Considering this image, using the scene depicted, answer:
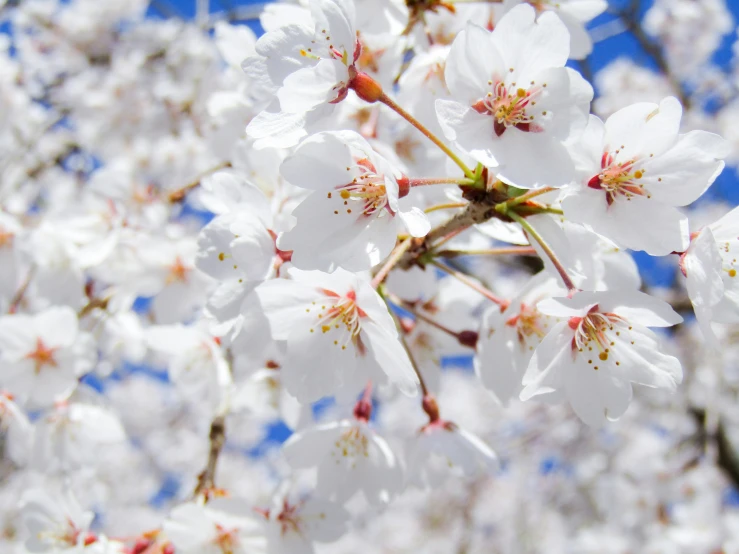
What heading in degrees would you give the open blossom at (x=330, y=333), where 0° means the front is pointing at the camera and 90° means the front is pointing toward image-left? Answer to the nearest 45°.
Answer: approximately 45°

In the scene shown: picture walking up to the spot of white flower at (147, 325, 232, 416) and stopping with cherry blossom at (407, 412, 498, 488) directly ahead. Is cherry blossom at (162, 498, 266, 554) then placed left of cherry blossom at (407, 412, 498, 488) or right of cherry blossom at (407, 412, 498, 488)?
right

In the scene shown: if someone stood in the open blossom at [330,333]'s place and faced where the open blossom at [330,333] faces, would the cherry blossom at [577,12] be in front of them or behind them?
behind
